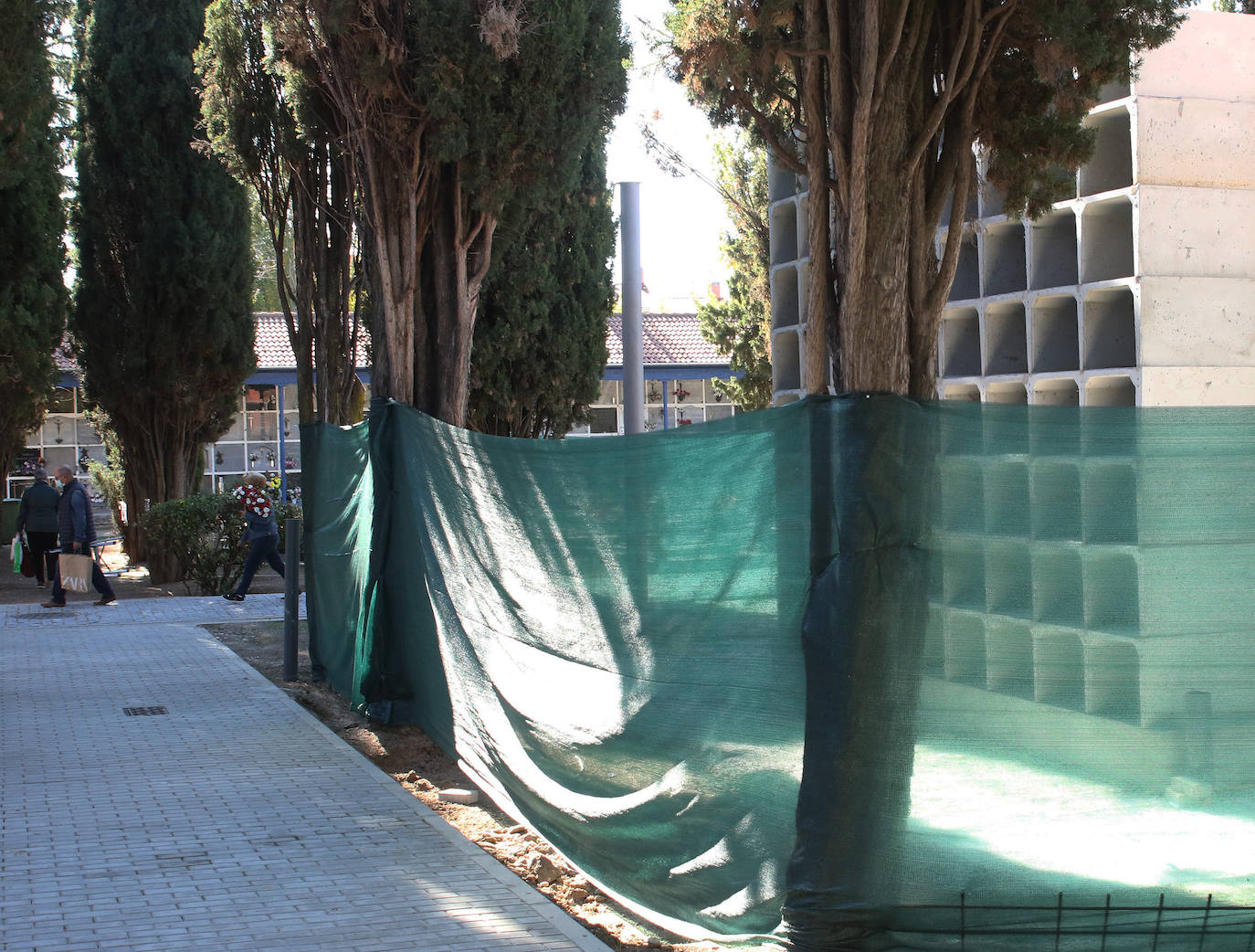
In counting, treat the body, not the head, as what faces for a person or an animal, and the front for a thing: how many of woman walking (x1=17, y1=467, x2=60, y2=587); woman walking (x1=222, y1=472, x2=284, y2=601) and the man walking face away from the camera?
1

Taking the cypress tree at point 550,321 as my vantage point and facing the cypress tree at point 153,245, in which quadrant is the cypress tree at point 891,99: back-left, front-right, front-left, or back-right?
back-left

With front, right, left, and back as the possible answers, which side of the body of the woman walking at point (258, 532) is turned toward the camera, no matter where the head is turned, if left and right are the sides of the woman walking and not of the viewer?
left

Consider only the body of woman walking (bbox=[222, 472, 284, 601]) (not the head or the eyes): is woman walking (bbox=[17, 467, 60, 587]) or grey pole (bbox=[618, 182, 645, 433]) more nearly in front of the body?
the woman walking

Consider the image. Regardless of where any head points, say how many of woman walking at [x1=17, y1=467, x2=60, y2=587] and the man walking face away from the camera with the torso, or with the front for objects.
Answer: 1

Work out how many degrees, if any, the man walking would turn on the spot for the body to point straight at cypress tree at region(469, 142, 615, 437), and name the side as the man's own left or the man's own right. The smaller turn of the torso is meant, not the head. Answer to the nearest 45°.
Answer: approximately 180°

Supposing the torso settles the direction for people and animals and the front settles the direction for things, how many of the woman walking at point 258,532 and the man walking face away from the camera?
0

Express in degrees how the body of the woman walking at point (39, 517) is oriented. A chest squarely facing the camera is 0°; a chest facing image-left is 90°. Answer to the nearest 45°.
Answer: approximately 180°

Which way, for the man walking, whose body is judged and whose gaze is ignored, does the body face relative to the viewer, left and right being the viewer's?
facing to the left of the viewer

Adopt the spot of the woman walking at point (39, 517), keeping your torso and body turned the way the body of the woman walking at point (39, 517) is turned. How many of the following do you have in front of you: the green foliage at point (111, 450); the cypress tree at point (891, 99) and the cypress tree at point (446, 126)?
1

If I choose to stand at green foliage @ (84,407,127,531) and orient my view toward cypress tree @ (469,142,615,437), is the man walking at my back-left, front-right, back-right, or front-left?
front-right
